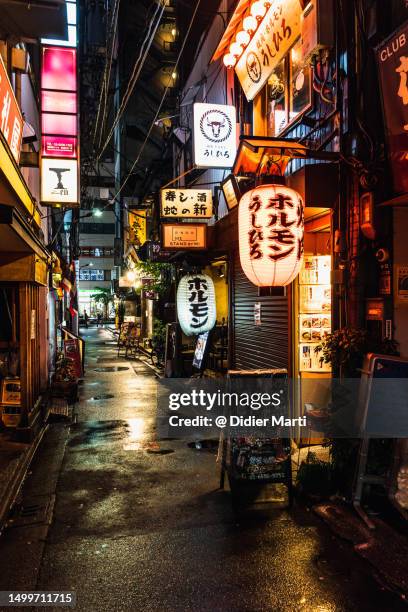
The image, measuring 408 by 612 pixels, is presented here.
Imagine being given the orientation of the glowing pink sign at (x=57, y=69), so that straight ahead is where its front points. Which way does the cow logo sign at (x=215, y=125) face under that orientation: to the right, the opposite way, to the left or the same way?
the same way

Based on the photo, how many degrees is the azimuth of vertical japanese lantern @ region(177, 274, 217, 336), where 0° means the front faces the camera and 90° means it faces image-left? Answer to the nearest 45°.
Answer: approximately 0°

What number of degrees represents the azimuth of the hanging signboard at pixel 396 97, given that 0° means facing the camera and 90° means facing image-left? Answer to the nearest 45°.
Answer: approximately 45°

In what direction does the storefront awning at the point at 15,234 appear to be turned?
to the viewer's right

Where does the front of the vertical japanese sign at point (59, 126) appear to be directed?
toward the camera

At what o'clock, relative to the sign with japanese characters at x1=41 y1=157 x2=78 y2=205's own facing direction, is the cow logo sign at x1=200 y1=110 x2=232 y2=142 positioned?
The cow logo sign is roughly at 9 o'clock from the sign with japanese characters.

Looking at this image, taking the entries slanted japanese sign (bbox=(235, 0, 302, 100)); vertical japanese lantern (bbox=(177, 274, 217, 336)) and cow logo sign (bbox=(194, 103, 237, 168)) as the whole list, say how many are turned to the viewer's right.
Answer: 0

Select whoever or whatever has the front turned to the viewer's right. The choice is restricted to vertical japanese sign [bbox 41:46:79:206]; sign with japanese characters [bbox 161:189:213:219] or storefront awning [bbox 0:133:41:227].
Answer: the storefront awning

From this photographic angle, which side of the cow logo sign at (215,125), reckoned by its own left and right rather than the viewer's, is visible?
front

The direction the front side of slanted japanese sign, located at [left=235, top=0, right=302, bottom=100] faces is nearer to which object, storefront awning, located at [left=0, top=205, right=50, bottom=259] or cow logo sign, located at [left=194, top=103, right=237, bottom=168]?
the storefront awning

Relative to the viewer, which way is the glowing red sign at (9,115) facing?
to the viewer's right

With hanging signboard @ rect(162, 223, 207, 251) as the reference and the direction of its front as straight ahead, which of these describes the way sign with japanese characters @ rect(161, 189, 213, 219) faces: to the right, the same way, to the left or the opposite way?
the same way

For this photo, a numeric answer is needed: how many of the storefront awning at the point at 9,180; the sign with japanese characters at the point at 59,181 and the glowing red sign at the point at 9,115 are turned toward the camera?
1

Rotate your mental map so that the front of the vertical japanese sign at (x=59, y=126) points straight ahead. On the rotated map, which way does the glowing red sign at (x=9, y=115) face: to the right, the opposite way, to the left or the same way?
to the left

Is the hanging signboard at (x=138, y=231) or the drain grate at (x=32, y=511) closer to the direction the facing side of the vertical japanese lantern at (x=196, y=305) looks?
the drain grate

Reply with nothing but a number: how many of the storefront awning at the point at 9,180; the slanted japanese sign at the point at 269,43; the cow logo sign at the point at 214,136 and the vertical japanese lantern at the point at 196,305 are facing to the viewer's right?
1

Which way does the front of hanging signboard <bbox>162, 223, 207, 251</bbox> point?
toward the camera
